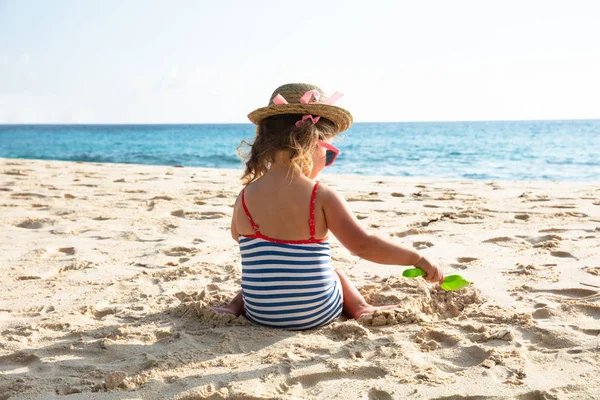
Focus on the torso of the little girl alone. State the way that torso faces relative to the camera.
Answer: away from the camera

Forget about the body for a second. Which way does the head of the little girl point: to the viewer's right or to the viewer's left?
to the viewer's right
